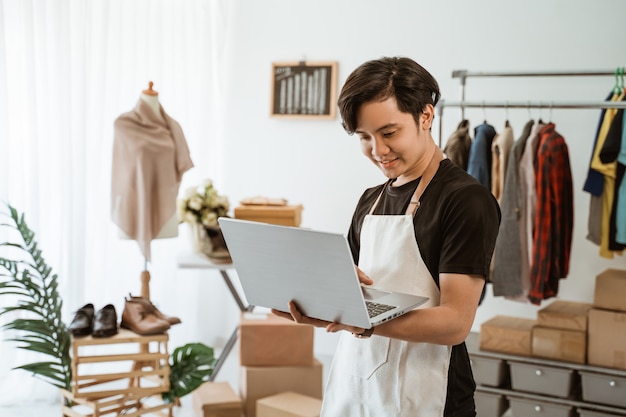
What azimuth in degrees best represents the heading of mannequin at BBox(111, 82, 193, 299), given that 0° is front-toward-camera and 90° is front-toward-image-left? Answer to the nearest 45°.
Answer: approximately 0°

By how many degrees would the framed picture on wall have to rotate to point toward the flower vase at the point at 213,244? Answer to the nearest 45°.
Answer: approximately 45° to its right

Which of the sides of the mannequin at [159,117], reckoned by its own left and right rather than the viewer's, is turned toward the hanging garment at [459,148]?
left

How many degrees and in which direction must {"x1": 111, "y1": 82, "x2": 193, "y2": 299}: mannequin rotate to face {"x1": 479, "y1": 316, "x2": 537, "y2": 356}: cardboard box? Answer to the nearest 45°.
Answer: approximately 90° to its left

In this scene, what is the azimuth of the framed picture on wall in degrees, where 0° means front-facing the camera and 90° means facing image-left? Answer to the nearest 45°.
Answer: approximately 0°

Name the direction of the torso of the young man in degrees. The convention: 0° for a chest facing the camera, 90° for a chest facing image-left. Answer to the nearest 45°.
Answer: approximately 45°

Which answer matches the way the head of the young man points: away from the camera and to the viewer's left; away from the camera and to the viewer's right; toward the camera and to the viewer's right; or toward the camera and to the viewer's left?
toward the camera and to the viewer's left
